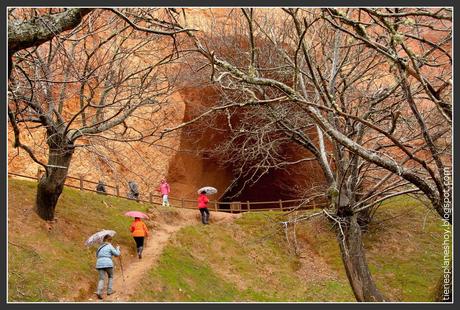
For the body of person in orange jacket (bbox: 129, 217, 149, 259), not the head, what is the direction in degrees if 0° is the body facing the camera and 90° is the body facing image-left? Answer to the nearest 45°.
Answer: approximately 180°

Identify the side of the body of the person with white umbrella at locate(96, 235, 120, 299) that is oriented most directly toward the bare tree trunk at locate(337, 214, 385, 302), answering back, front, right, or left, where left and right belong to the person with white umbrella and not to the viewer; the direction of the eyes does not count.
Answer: right

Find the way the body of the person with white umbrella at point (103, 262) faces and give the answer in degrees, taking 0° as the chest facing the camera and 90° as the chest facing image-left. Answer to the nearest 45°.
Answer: approximately 225°

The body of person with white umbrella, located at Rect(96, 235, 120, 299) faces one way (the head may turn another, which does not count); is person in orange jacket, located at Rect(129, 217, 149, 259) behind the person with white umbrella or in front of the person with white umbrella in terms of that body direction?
in front

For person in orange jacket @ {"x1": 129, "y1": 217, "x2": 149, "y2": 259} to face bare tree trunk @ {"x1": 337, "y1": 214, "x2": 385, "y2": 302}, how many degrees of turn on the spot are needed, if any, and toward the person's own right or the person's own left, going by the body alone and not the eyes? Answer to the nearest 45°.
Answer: approximately 135° to the person's own right

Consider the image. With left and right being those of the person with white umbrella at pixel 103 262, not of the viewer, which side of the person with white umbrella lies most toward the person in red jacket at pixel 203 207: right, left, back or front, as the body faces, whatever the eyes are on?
front

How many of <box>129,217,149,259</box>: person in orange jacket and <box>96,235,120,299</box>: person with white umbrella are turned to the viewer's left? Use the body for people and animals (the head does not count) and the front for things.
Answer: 0

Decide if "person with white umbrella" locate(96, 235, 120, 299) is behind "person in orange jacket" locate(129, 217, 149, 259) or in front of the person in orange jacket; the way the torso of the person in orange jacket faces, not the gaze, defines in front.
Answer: behind

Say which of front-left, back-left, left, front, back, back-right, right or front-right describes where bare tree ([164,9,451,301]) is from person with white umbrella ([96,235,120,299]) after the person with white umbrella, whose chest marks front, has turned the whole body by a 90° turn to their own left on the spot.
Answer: back

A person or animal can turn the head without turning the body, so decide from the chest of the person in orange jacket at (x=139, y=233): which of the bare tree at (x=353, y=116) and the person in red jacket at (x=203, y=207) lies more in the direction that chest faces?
the person in red jacket
